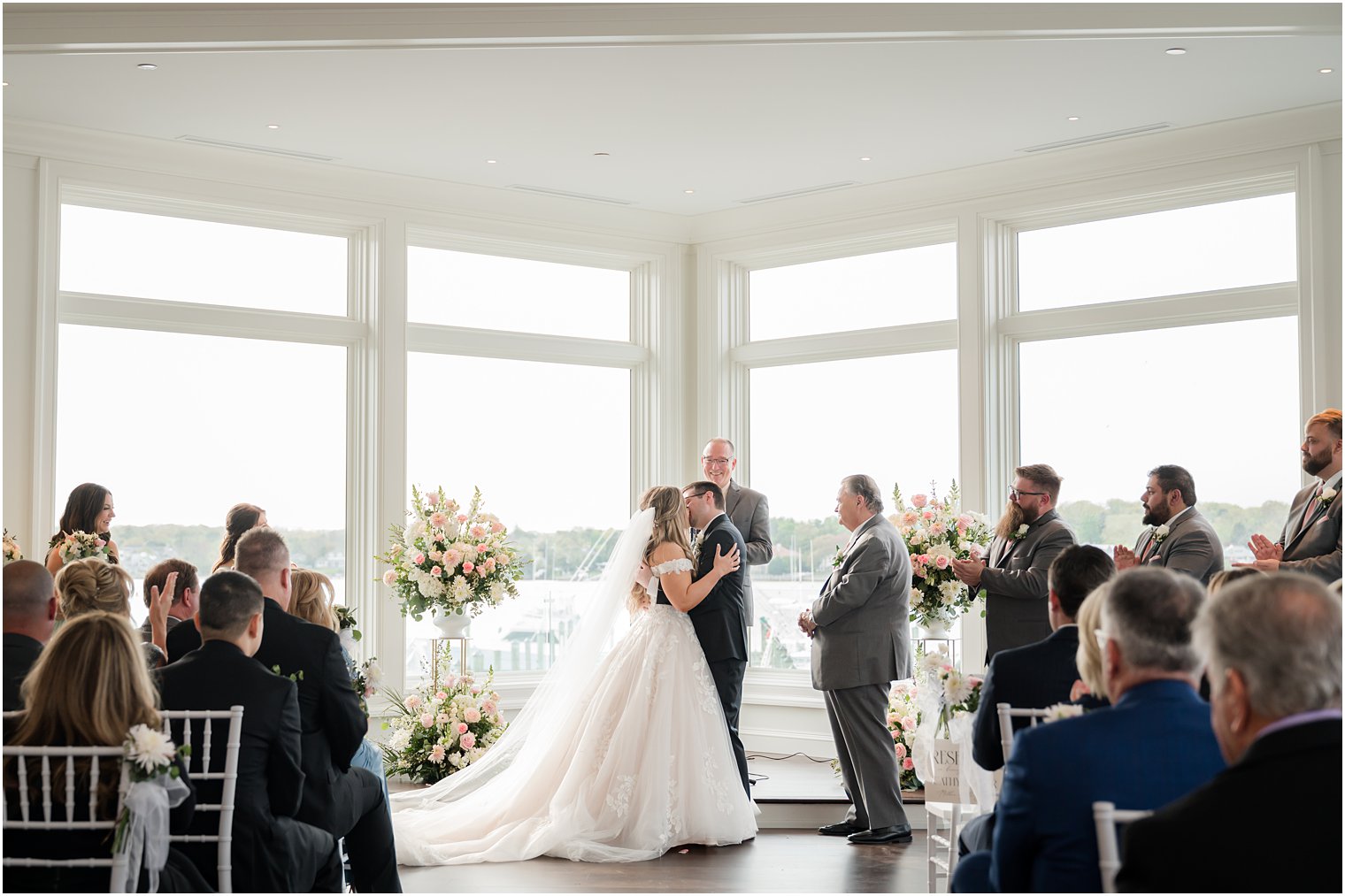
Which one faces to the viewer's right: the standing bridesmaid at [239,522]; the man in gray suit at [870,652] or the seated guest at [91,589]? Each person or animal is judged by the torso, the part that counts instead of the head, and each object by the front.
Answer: the standing bridesmaid at [239,522]

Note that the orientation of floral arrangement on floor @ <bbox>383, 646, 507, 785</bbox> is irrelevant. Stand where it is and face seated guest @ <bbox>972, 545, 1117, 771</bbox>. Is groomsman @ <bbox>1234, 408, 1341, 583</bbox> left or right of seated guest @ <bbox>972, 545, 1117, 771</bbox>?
left

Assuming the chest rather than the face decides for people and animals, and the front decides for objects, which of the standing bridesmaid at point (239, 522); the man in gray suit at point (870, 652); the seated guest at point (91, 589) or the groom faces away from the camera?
the seated guest at point (91, 589)

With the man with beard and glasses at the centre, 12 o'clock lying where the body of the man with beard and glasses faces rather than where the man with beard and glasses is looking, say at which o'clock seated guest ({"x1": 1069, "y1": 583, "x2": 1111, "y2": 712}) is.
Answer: The seated guest is roughly at 9 o'clock from the man with beard and glasses.

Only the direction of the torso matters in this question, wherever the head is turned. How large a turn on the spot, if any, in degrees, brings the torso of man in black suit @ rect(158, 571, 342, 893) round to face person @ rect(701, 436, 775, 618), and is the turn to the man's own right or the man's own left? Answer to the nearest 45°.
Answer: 0° — they already face them

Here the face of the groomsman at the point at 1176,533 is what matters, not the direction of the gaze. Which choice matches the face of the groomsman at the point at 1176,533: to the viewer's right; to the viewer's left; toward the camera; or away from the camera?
to the viewer's left

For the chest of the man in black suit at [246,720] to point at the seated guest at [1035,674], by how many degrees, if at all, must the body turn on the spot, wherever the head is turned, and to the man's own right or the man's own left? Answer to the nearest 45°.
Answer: approximately 45° to the man's own right

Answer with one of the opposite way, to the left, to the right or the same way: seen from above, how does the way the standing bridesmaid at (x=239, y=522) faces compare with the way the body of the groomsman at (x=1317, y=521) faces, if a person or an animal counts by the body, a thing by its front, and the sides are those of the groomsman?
the opposite way

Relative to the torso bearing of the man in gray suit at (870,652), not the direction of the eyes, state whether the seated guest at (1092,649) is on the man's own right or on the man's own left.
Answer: on the man's own left

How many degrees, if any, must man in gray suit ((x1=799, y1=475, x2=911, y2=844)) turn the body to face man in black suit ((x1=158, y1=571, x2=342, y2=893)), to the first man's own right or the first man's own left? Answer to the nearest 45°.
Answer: approximately 45° to the first man's own left

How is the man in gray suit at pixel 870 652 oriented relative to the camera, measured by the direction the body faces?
to the viewer's left

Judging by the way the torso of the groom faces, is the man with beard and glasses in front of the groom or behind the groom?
behind

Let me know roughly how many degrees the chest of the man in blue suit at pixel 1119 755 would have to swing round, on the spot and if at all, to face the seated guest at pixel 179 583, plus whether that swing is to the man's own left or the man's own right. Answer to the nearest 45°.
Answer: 0° — they already face them

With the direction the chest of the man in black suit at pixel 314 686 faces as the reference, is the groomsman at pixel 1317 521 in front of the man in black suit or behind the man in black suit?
in front

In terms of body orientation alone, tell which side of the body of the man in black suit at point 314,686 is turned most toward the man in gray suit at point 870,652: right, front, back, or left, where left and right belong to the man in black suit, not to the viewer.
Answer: front

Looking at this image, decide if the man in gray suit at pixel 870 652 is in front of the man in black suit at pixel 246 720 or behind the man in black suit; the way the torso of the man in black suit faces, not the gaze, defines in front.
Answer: in front
